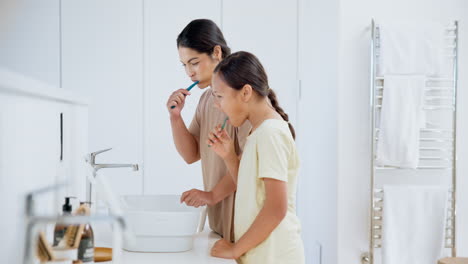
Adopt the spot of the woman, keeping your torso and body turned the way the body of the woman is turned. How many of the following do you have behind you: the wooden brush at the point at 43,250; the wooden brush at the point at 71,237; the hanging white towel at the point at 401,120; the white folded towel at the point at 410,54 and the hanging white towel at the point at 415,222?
3

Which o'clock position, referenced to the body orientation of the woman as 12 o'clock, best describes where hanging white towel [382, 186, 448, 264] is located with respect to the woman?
The hanging white towel is roughly at 6 o'clock from the woman.

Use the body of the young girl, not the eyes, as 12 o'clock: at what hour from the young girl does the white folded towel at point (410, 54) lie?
The white folded towel is roughly at 4 o'clock from the young girl.

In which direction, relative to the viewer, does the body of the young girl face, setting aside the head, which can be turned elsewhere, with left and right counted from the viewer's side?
facing to the left of the viewer

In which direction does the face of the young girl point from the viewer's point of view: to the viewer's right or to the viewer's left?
to the viewer's left

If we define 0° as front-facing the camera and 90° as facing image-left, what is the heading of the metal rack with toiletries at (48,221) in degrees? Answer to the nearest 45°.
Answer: approximately 270°

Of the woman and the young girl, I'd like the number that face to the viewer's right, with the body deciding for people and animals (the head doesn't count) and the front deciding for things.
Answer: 0

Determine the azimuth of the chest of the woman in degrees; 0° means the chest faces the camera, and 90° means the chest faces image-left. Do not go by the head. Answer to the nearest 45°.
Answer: approximately 45°

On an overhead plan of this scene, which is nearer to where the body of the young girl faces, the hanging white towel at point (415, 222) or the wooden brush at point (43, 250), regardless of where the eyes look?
the wooden brush

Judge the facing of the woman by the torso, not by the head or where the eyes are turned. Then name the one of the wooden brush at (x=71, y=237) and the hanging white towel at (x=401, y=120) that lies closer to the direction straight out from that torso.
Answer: the wooden brush
